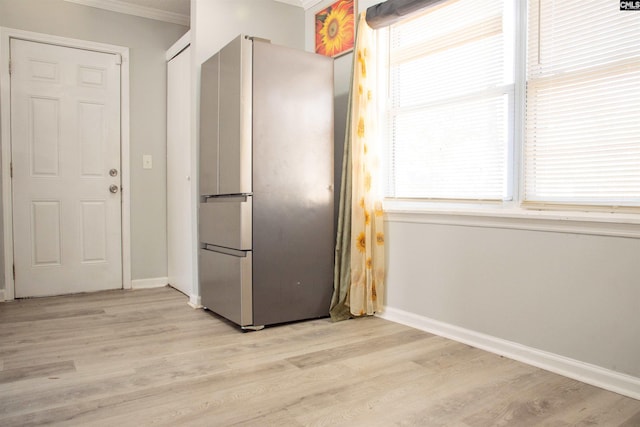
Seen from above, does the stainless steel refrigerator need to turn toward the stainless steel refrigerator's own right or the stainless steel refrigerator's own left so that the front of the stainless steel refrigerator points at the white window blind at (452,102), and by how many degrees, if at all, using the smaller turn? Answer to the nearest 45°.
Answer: approximately 135° to the stainless steel refrigerator's own left

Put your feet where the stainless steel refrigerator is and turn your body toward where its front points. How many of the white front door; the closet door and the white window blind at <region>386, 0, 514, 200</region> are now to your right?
2

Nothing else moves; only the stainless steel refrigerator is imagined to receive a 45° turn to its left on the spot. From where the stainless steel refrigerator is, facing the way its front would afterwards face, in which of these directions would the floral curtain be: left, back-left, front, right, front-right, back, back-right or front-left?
left

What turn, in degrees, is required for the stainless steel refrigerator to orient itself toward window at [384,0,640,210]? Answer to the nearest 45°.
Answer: approximately 90° to its left

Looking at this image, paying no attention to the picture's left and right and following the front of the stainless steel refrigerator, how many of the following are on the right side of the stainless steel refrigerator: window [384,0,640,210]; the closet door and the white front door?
2

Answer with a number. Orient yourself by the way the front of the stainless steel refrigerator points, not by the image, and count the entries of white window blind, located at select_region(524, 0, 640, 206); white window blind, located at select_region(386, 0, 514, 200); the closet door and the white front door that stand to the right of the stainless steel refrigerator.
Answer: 2

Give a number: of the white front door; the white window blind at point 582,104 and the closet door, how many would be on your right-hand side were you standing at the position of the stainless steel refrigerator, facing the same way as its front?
2

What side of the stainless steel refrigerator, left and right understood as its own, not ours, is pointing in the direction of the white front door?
right

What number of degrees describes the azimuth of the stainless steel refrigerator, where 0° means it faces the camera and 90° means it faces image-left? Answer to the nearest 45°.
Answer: approximately 45°

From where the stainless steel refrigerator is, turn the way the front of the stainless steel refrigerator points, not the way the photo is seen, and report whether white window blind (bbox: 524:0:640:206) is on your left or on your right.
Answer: on your left
